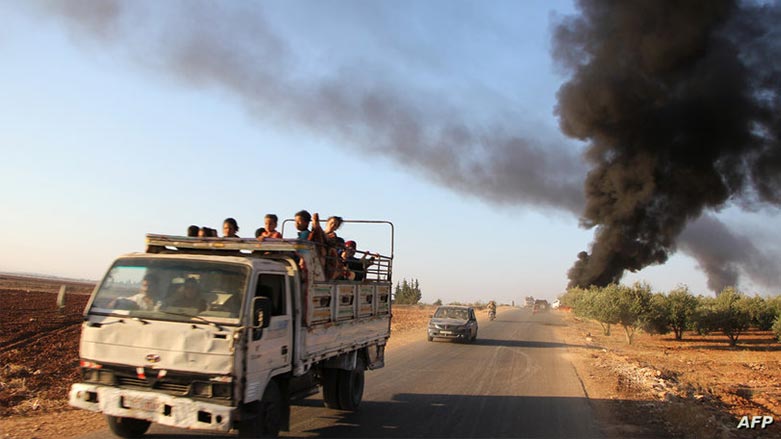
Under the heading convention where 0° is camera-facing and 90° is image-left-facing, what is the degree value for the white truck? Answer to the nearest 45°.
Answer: approximately 45°

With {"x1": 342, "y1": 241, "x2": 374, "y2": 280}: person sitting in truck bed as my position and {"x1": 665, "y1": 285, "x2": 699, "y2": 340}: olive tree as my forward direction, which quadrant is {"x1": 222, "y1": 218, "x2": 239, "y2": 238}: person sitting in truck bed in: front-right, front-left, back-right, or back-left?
back-left

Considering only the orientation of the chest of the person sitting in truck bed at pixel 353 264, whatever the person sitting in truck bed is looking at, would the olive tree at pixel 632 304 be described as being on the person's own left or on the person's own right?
on the person's own left

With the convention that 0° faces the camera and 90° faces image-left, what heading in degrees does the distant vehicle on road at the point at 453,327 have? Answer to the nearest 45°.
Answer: approximately 0°

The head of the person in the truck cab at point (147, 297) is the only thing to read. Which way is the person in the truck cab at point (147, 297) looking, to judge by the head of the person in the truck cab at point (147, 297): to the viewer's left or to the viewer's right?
to the viewer's left

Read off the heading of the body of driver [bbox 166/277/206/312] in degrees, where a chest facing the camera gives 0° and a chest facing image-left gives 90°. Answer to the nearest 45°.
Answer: approximately 45°

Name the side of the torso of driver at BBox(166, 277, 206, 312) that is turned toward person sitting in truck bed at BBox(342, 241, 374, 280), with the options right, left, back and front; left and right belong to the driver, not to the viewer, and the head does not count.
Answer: back

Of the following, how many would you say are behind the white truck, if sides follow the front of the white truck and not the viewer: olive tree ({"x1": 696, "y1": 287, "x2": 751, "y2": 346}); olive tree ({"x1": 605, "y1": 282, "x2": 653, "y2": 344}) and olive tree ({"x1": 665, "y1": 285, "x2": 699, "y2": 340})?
3

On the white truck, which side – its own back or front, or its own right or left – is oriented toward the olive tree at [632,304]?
back

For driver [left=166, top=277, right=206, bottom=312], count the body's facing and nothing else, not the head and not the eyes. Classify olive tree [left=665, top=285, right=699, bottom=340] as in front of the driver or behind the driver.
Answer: behind
